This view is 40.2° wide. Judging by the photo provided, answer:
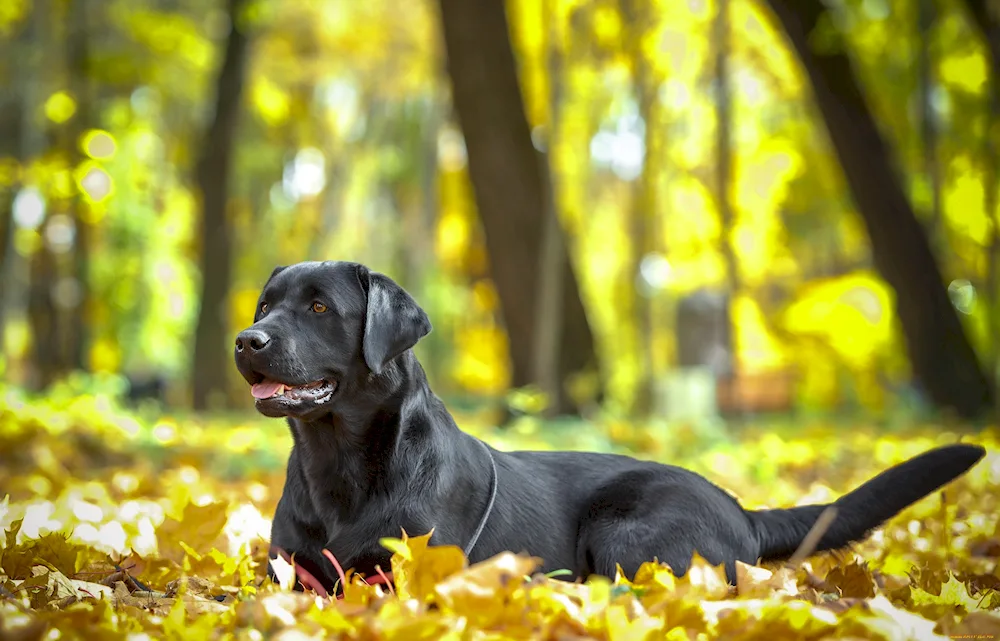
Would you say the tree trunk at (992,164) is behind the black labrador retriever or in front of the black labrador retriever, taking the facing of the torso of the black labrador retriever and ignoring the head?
behind

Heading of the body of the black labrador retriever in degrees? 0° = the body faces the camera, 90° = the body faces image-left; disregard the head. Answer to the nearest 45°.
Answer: approximately 45°

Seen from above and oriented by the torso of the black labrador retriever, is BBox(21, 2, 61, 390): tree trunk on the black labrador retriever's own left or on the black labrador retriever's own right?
on the black labrador retriever's own right

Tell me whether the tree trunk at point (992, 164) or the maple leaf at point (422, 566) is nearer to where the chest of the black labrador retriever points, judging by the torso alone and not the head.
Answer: the maple leaf

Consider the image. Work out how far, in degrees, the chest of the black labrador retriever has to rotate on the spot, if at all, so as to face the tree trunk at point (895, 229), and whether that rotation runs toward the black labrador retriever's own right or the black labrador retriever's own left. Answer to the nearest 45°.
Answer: approximately 135° to the black labrador retriever's own right

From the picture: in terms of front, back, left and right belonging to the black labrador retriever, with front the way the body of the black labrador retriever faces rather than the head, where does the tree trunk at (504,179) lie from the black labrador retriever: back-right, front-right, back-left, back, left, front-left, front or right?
back-right

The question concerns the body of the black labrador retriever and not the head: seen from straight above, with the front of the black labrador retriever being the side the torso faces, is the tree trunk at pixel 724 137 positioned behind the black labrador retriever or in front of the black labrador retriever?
behind

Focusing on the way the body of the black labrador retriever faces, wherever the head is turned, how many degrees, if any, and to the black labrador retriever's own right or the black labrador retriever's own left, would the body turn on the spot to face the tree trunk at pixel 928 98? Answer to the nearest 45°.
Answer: approximately 135° to the black labrador retriever's own right

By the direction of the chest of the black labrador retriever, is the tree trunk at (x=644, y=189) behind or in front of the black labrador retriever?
behind

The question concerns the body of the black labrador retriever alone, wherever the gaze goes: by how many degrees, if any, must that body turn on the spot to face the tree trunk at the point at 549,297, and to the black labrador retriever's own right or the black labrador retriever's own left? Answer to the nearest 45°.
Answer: approximately 135° to the black labrador retriever's own right

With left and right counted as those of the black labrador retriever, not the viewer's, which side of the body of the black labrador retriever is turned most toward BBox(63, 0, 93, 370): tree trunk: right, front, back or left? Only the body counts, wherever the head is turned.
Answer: right
